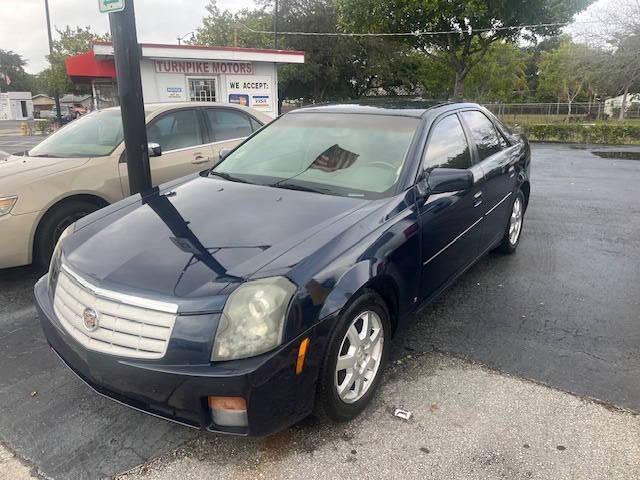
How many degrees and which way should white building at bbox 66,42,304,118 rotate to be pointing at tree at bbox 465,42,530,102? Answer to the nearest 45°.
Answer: approximately 135° to its left

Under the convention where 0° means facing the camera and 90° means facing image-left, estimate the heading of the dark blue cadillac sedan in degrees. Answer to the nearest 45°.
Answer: approximately 45°

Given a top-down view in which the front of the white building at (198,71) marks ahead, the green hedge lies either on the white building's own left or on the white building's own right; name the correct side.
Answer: on the white building's own left

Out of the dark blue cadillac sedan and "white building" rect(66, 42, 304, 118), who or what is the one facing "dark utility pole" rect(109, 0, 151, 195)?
the white building

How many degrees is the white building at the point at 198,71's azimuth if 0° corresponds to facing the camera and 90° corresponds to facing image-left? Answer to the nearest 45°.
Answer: approximately 0°

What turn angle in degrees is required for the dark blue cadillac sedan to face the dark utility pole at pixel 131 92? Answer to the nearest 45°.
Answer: approximately 90° to its right

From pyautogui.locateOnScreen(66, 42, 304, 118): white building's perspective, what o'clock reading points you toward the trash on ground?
The trash on ground is roughly at 12 o'clock from the white building.

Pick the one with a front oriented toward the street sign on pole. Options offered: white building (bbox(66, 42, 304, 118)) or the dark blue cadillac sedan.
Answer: the white building

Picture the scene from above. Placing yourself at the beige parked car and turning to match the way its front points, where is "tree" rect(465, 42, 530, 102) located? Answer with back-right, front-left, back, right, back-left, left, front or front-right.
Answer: back

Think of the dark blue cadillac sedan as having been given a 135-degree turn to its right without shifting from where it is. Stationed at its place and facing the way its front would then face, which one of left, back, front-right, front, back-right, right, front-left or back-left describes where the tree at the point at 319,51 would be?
front

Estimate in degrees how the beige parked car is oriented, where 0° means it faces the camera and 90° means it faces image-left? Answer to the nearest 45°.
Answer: approximately 45°

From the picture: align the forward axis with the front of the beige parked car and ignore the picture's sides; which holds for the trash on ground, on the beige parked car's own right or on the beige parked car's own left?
on the beige parked car's own left
